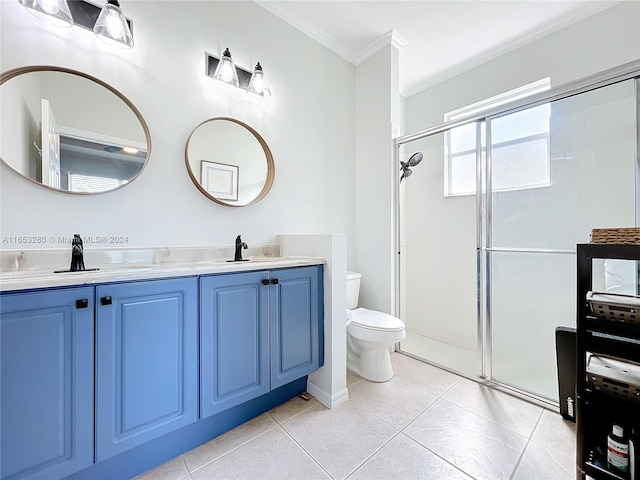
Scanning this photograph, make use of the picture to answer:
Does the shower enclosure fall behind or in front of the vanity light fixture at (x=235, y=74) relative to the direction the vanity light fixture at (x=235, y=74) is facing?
in front

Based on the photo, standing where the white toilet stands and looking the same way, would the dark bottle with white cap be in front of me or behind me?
in front

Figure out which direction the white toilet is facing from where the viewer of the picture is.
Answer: facing the viewer and to the right of the viewer

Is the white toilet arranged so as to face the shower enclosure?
no

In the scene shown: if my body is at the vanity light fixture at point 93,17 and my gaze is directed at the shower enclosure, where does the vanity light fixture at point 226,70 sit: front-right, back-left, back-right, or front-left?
front-left

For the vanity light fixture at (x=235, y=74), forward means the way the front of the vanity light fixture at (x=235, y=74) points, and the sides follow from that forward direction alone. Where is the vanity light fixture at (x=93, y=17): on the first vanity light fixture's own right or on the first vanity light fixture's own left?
on the first vanity light fixture's own right

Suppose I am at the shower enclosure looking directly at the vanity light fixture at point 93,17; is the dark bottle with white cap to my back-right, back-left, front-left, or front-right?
front-left

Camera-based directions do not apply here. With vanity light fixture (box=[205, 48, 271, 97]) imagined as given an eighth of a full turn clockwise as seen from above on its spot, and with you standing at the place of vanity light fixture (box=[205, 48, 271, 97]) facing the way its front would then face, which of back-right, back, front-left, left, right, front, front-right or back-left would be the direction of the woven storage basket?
front-left

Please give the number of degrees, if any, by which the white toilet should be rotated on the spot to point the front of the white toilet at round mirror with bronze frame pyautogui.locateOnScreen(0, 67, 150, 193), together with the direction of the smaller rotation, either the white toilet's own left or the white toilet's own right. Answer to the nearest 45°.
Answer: approximately 90° to the white toilet's own right

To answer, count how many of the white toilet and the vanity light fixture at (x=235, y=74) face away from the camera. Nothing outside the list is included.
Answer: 0
